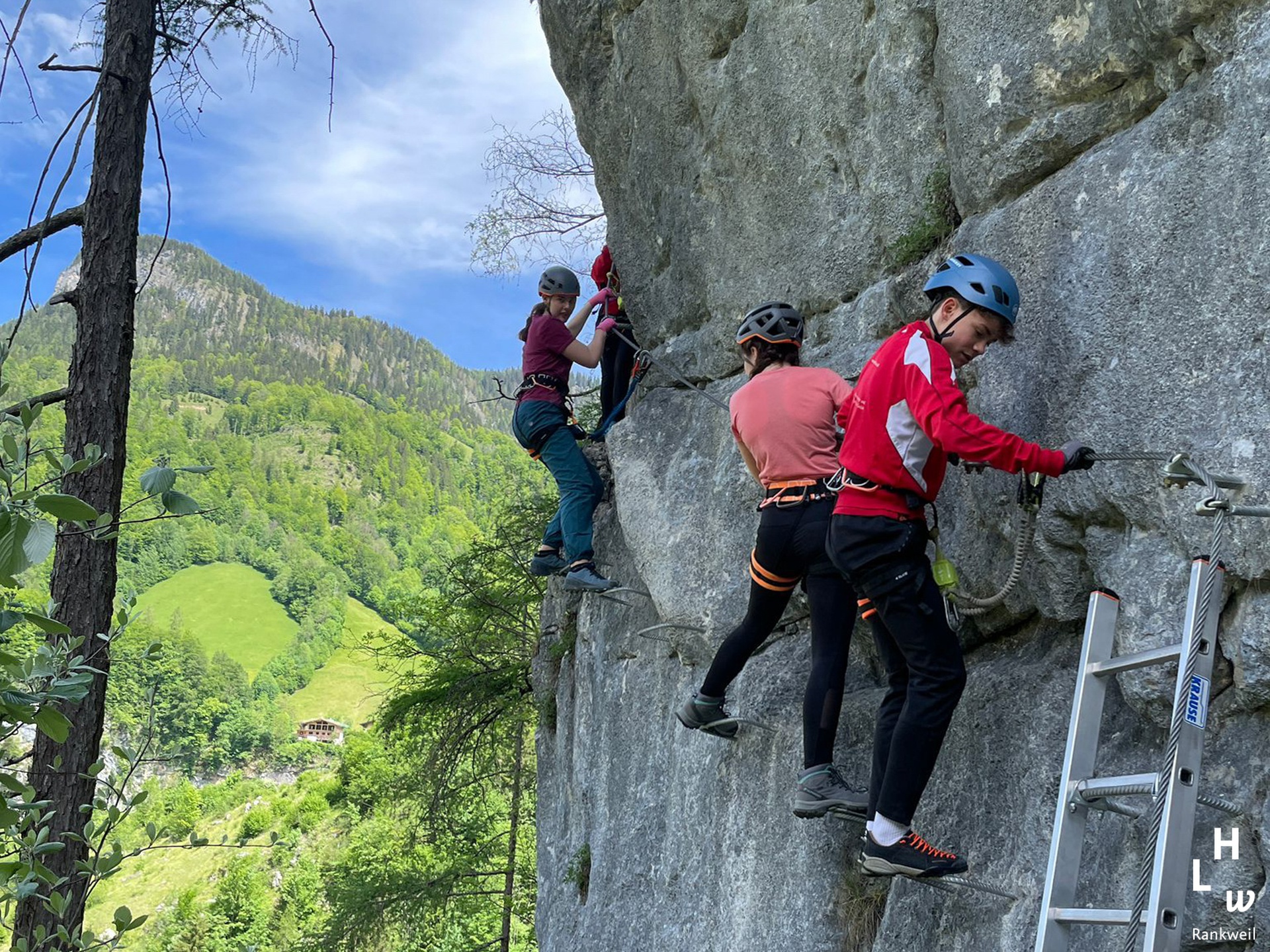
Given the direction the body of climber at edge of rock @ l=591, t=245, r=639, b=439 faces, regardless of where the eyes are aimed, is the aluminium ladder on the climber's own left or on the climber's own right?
on the climber's own right

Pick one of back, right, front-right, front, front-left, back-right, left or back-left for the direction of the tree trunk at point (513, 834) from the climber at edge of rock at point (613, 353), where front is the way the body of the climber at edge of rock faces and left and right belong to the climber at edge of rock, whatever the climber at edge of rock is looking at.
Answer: left

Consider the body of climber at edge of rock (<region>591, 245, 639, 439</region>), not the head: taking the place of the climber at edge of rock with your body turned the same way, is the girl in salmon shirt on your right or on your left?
on your right

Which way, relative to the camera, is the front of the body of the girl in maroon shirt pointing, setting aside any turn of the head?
to the viewer's right
